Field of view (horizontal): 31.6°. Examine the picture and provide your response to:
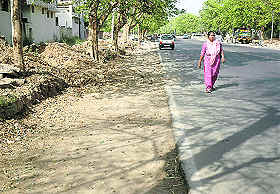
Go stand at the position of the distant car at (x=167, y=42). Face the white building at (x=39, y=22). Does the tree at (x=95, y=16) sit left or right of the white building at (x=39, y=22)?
left

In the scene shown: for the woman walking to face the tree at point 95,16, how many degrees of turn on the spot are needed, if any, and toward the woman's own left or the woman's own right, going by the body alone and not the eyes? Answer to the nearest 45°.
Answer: approximately 135° to the woman's own right

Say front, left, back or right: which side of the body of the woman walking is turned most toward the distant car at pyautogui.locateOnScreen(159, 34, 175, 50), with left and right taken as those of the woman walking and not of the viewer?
back

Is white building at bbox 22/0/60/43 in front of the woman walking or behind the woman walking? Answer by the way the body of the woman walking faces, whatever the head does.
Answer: behind

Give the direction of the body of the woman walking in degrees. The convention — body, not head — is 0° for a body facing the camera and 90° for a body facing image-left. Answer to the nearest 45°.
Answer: approximately 0°
